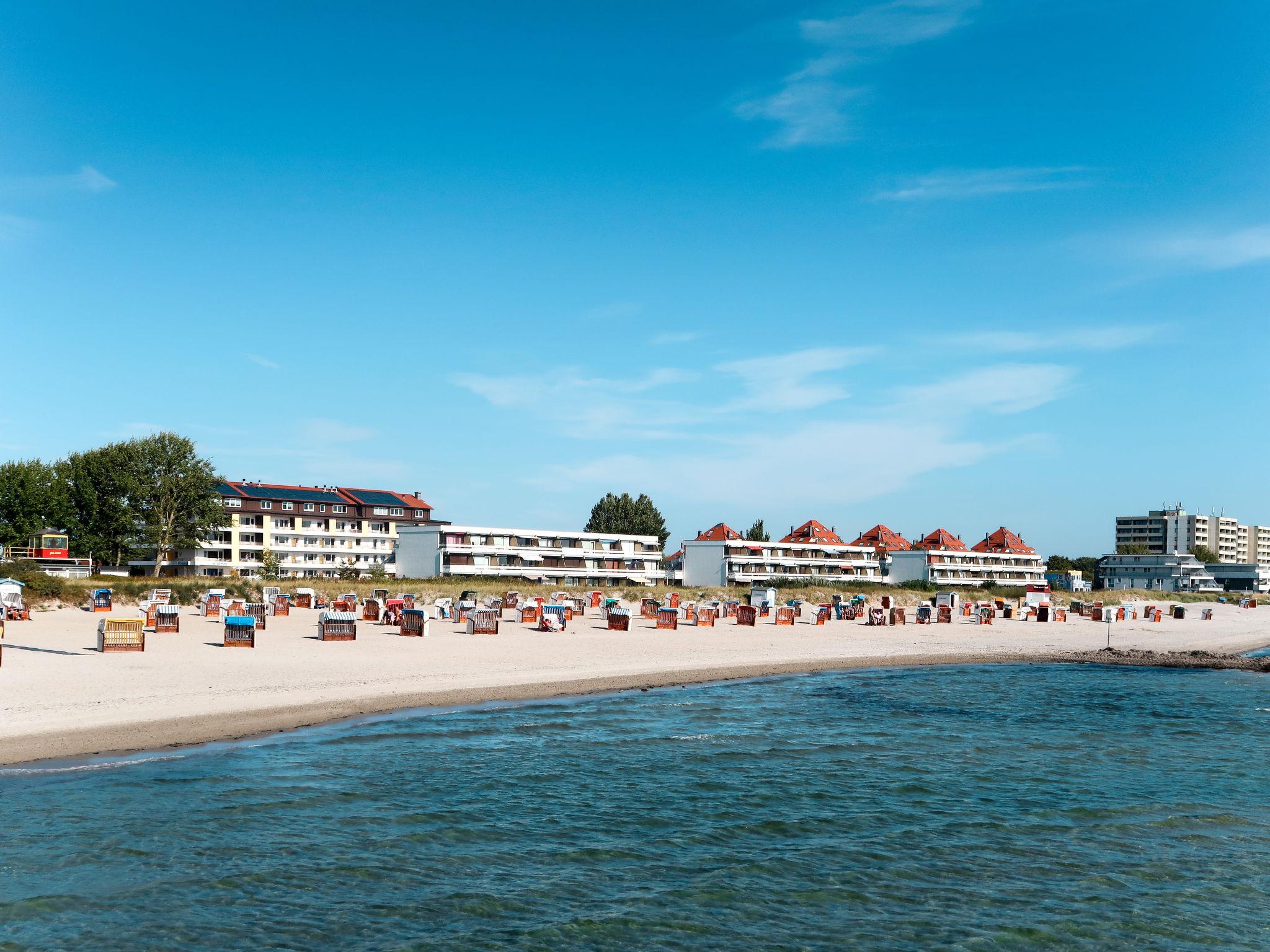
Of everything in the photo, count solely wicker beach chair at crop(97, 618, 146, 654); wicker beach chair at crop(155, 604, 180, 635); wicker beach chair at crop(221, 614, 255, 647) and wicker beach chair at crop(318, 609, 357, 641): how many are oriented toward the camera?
4

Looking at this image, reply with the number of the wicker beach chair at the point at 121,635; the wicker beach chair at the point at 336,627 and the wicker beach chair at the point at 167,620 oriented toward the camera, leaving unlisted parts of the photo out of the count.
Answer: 3

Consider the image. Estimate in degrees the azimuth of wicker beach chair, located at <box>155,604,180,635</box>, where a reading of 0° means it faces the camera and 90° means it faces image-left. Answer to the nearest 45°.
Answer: approximately 0°

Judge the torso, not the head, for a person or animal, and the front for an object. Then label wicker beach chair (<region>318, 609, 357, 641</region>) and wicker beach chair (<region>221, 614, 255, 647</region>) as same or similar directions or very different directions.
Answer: same or similar directions

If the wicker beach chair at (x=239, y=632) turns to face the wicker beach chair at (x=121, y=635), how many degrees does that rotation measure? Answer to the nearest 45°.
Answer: approximately 45° to its right

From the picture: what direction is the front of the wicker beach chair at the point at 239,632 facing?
toward the camera

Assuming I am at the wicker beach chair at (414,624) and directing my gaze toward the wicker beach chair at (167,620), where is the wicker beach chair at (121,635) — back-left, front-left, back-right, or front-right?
front-left

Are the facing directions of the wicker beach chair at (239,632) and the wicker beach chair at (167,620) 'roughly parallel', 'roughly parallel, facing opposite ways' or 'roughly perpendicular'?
roughly parallel

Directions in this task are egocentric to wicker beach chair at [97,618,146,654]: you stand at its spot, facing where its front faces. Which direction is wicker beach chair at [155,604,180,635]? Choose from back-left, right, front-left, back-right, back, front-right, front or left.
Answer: back

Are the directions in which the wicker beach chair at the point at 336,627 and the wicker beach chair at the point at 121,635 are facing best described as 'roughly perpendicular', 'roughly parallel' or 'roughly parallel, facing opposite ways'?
roughly parallel

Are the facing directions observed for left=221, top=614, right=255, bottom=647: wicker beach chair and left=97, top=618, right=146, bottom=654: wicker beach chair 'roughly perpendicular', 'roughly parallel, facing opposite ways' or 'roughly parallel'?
roughly parallel

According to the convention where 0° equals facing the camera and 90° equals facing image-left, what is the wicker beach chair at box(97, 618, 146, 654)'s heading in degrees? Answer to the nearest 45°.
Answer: approximately 0°

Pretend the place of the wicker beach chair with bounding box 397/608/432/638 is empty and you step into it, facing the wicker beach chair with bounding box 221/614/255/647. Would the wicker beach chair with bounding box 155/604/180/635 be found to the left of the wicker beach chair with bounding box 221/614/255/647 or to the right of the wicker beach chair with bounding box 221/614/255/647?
right
